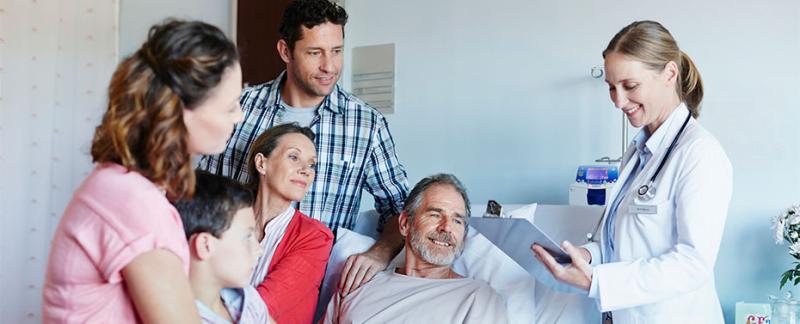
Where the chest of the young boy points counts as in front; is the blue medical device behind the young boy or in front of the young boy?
in front

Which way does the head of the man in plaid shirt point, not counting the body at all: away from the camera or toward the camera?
toward the camera

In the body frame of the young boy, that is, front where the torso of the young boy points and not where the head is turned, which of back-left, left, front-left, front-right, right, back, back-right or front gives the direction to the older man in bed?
front-left

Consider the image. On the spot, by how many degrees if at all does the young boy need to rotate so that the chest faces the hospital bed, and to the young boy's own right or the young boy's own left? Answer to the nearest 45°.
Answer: approximately 45° to the young boy's own left

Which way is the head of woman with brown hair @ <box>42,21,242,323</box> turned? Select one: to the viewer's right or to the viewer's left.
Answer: to the viewer's right

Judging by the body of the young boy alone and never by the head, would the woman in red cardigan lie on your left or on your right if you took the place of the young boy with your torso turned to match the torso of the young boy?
on your left

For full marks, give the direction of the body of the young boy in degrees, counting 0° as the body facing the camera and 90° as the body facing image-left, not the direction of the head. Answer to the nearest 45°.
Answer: approximately 270°

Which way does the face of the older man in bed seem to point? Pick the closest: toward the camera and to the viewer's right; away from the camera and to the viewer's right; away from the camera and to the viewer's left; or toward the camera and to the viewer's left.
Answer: toward the camera and to the viewer's right

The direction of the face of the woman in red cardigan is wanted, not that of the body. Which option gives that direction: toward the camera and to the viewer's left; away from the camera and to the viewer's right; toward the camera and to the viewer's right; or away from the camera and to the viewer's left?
toward the camera and to the viewer's right
